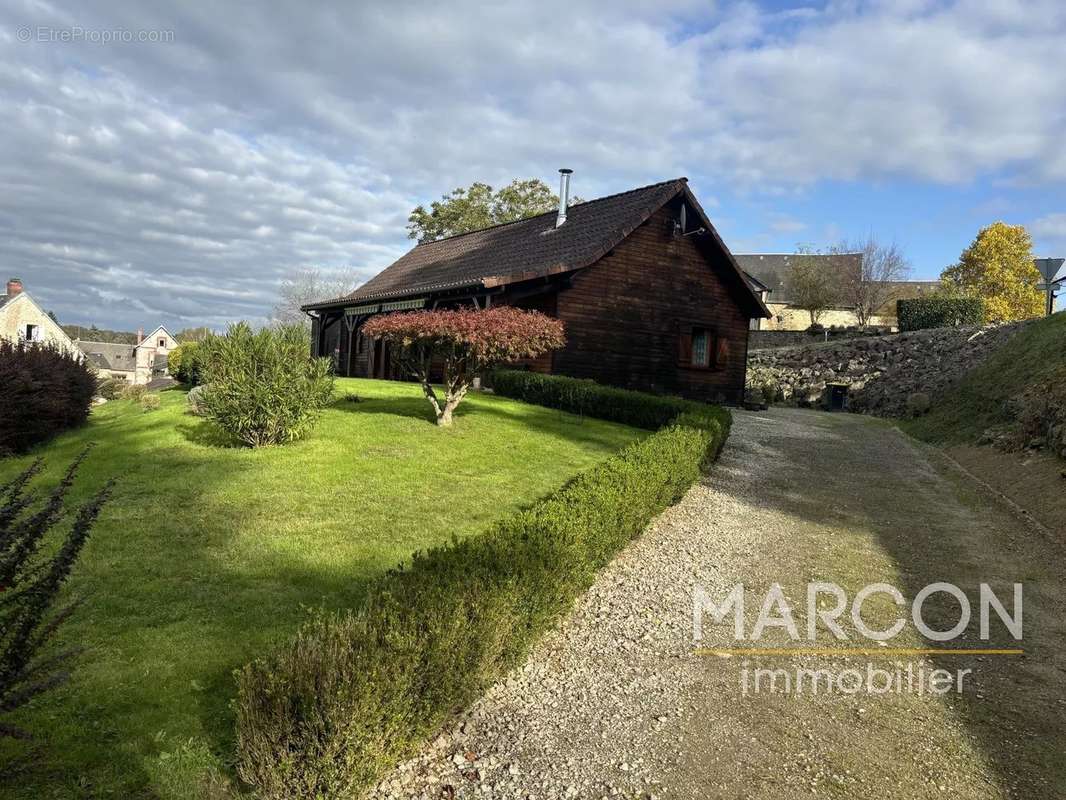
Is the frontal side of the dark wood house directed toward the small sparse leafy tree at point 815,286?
no

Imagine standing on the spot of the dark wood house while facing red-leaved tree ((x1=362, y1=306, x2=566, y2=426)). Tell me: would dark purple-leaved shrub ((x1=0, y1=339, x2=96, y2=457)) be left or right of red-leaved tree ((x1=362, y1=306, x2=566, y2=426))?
right

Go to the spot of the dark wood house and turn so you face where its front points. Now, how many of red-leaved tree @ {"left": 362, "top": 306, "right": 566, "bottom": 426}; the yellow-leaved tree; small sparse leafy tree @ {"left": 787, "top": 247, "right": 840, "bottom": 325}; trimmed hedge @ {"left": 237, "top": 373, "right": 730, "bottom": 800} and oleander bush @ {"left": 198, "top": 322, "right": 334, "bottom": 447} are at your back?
2

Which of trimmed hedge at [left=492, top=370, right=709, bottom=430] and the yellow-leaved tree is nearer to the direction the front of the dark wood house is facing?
the trimmed hedge

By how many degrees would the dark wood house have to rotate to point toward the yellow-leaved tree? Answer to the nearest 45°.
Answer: approximately 180°

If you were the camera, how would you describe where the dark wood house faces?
facing the viewer and to the left of the viewer

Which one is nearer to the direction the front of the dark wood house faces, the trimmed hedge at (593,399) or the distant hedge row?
the trimmed hedge

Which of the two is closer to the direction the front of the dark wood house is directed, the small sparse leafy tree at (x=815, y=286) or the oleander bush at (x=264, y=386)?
the oleander bush

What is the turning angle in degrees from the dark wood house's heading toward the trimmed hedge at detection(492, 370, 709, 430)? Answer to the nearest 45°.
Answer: approximately 45° to its left

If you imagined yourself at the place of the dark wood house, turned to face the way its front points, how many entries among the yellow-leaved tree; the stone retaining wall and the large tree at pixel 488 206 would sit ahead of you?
0

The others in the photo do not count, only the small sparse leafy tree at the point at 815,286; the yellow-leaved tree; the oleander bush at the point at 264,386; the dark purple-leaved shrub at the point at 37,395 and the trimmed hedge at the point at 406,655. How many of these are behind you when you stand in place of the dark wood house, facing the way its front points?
2

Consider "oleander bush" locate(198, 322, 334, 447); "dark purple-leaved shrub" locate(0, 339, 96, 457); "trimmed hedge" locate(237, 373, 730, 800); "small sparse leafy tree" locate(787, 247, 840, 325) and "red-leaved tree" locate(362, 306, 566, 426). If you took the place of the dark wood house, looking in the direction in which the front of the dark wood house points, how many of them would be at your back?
1

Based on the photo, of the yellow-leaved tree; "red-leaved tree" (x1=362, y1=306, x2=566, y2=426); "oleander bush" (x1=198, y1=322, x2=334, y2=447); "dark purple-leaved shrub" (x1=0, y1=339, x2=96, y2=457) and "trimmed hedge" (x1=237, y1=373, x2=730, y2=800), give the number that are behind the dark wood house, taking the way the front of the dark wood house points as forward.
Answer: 1

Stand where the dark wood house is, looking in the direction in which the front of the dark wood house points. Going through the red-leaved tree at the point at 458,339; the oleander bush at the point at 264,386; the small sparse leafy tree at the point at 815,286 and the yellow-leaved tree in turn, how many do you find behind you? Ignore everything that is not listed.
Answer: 2

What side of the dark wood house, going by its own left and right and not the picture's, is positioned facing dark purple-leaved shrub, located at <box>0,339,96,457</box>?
front

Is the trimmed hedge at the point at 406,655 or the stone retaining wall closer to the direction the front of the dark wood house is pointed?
the trimmed hedge

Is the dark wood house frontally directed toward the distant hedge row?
no

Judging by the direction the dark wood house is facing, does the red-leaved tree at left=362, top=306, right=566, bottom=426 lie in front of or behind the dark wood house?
in front

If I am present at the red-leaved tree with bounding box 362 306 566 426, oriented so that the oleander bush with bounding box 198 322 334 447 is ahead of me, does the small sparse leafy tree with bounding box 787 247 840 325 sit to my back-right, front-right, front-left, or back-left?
back-right

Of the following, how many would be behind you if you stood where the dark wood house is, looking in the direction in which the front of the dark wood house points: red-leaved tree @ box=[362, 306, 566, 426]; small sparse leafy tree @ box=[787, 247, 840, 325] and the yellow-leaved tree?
2

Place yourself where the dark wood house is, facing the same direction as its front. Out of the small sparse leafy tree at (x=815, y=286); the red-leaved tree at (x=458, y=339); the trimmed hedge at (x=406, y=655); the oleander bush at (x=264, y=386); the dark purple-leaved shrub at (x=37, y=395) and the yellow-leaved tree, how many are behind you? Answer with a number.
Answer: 2

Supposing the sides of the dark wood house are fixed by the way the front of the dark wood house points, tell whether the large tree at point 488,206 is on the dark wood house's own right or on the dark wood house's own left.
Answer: on the dark wood house's own right
